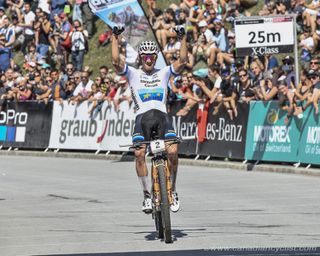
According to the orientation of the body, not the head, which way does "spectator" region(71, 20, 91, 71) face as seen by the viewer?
toward the camera

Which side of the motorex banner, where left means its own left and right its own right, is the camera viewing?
front

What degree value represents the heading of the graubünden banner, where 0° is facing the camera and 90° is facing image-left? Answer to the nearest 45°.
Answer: approximately 0°
